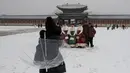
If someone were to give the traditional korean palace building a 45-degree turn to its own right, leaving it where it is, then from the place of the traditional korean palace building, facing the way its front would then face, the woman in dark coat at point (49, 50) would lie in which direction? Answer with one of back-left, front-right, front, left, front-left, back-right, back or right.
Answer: front-left

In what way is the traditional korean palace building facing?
toward the camera
